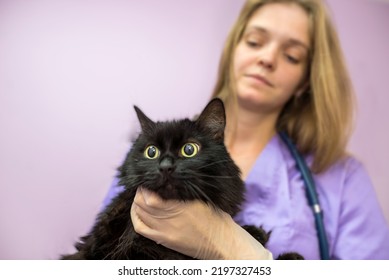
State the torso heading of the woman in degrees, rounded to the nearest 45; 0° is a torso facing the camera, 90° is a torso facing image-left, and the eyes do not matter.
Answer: approximately 45°
